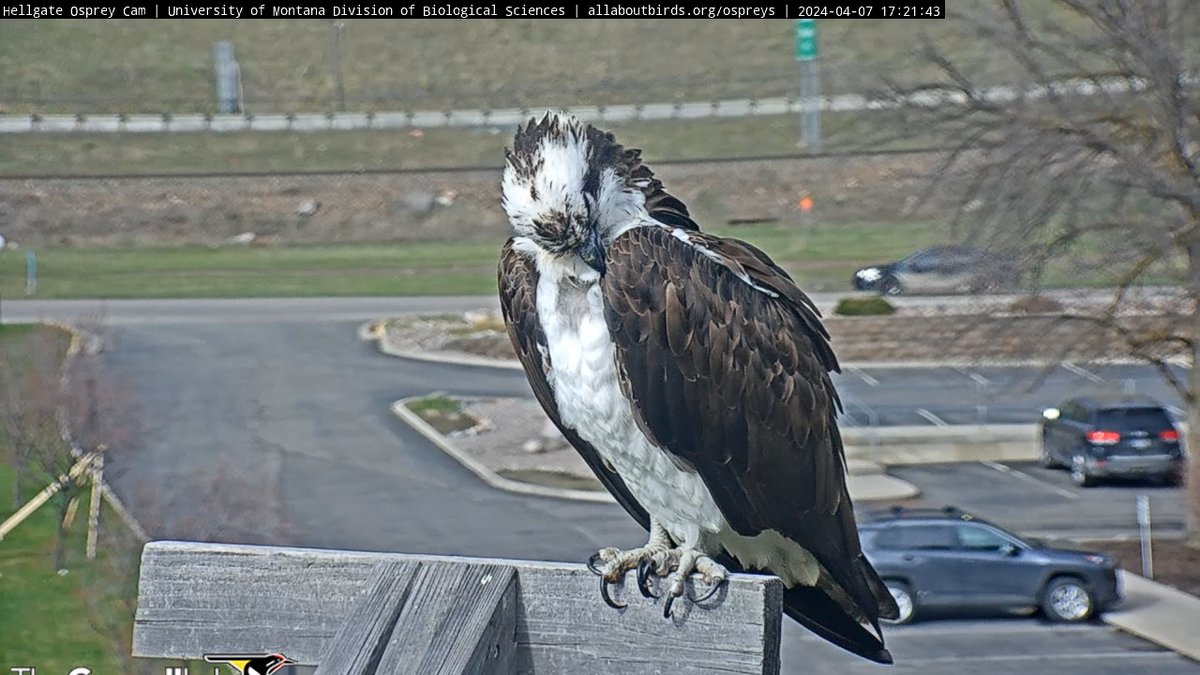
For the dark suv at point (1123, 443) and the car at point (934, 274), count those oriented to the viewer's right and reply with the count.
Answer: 0

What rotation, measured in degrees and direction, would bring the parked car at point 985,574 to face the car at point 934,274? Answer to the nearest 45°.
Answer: approximately 90° to its left

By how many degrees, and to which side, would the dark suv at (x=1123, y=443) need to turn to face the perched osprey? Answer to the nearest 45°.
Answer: approximately 135° to its left

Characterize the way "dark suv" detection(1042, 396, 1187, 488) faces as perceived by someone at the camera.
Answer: facing away from the viewer and to the left of the viewer

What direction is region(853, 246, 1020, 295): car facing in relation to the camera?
to the viewer's left

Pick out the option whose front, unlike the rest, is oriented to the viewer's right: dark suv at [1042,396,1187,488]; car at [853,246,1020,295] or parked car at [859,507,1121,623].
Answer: parked car at [859,507,1121,623]

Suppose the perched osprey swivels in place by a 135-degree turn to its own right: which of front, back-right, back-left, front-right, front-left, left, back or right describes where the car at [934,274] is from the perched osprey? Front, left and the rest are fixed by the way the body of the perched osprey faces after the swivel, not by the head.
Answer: front

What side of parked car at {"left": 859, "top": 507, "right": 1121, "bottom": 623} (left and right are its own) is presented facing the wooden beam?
right

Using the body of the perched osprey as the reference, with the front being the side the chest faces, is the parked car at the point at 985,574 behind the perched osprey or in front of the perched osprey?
behind

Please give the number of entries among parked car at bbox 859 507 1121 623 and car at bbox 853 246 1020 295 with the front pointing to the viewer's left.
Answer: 1

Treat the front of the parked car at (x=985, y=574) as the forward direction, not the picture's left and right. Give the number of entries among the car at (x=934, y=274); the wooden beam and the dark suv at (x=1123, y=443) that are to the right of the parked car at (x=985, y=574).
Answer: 1

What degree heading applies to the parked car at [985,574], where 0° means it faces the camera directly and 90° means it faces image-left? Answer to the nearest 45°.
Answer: approximately 270°

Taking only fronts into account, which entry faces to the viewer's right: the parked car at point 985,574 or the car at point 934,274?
the parked car at point 985,574
